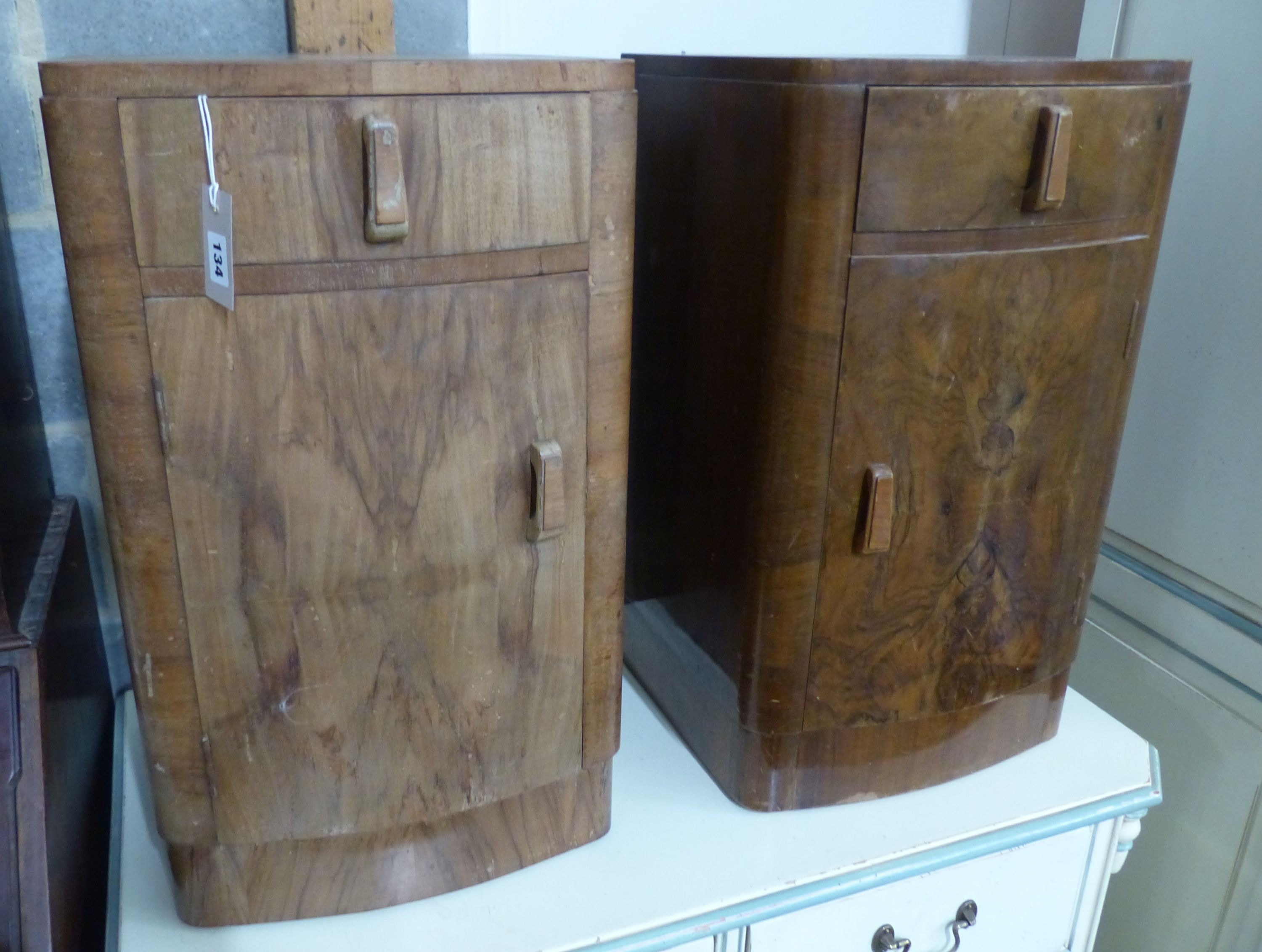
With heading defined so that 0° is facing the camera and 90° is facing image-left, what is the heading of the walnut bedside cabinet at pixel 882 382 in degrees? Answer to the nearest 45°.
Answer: approximately 315°

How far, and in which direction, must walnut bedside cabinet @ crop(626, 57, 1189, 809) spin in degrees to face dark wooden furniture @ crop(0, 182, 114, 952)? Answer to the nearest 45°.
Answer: approximately 90° to its right
